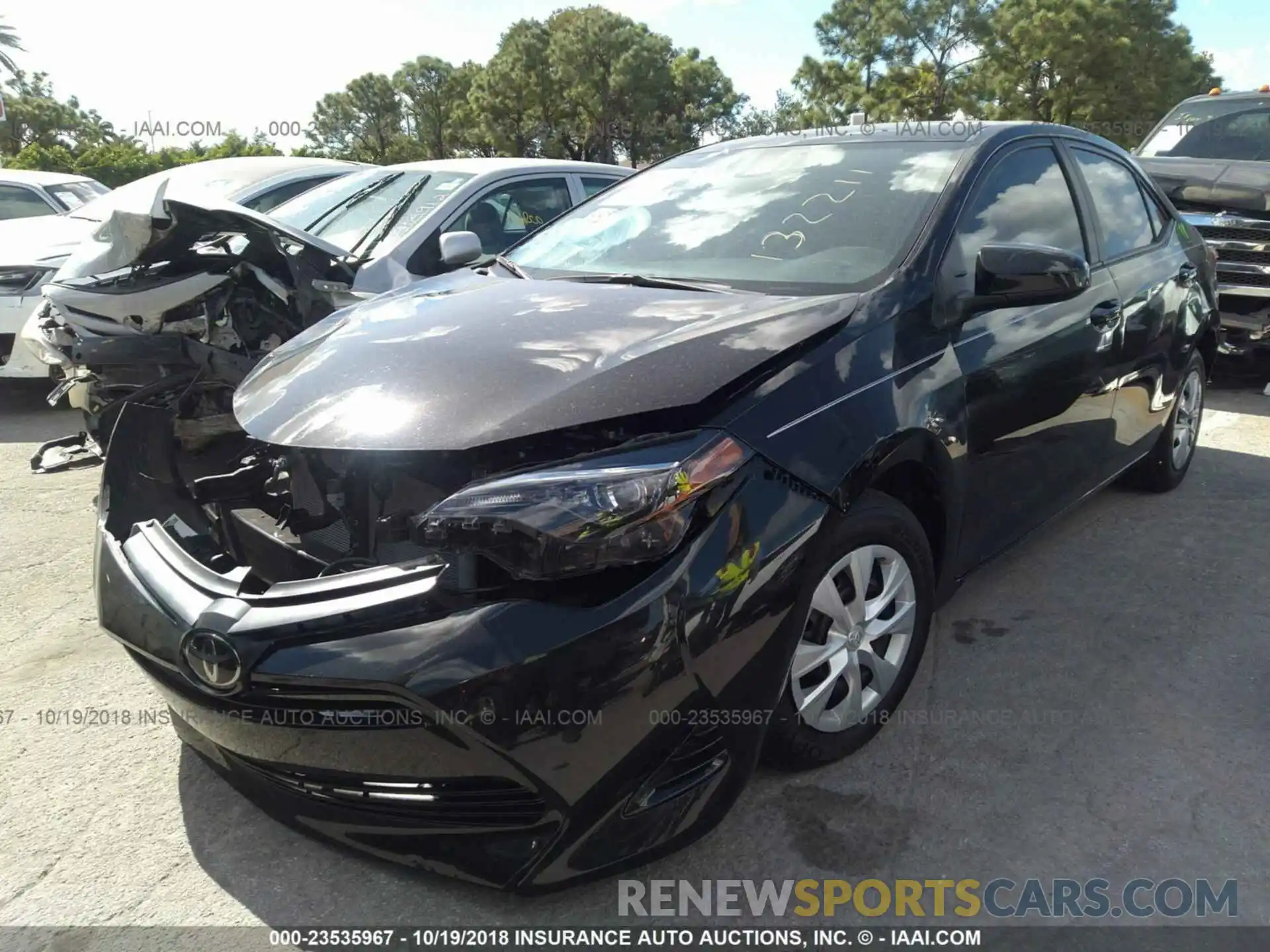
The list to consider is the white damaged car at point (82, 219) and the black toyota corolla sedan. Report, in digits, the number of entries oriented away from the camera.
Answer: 0

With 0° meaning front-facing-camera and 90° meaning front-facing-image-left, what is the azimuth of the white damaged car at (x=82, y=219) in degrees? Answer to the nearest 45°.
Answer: approximately 45°

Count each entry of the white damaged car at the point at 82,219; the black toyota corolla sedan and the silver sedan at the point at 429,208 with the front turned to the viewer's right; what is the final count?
0

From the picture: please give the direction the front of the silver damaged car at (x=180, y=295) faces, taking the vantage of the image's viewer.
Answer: facing the viewer and to the left of the viewer

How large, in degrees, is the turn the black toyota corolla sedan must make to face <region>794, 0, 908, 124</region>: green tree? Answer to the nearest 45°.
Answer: approximately 135° to its right

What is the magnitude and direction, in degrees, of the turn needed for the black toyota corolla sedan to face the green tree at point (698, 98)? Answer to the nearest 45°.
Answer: approximately 135° to its right
